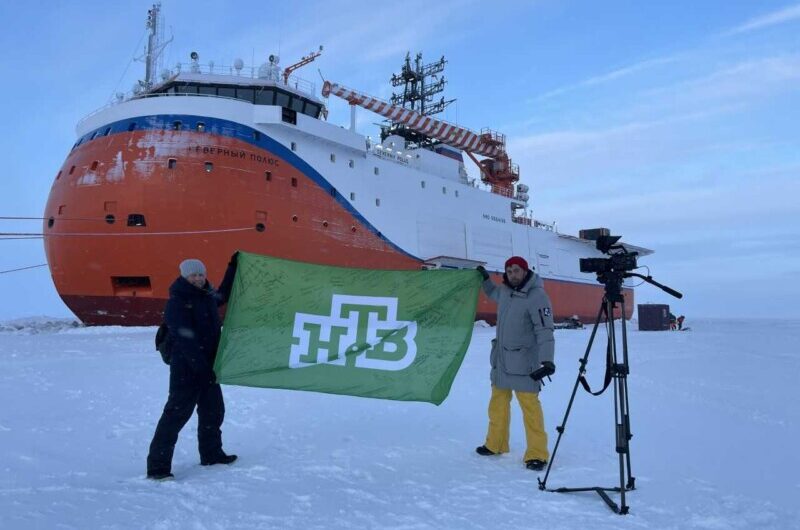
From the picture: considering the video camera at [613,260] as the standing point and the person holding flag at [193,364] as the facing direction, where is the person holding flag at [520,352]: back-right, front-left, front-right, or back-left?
front-right

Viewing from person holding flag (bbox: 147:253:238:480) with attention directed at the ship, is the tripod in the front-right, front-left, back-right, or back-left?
back-right

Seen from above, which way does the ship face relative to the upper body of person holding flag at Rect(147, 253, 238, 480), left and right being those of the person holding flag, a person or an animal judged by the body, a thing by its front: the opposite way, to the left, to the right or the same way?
to the right

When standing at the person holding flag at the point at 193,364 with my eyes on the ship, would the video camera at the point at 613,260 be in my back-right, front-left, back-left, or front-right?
back-right

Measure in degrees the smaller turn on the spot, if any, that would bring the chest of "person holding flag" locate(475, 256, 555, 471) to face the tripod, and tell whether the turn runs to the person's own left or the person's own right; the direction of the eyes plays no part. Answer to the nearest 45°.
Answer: approximately 90° to the person's own left

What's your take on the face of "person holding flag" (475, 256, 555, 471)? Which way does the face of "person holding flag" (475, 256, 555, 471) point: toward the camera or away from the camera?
toward the camera

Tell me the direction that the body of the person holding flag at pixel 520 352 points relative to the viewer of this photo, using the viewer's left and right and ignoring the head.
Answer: facing the viewer and to the left of the viewer

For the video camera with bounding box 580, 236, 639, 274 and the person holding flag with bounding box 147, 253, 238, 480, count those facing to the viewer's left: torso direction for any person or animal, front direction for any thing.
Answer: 1

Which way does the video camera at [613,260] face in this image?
to the viewer's left

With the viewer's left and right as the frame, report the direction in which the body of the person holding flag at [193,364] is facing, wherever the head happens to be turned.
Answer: facing the viewer and to the right of the viewer

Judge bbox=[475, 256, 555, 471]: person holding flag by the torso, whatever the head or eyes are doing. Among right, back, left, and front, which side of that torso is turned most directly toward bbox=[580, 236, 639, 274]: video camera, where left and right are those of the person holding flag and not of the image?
left

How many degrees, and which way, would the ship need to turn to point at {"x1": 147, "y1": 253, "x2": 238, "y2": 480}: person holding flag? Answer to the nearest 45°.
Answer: approximately 45° to its left

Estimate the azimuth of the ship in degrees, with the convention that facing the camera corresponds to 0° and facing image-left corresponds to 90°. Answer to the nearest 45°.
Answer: approximately 45°

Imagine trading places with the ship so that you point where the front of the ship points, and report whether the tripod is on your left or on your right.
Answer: on your left
